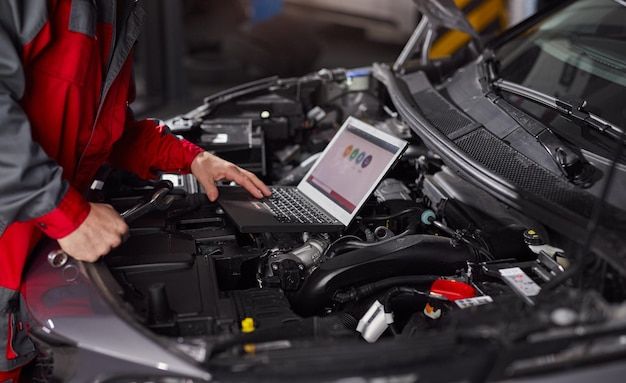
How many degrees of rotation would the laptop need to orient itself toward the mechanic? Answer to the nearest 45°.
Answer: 0° — it already faces them

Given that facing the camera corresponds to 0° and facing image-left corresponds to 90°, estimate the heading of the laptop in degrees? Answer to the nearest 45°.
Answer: approximately 45°
